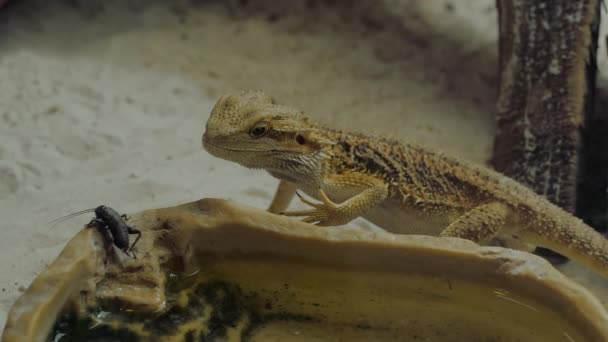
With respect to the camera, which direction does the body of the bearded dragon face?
to the viewer's left
